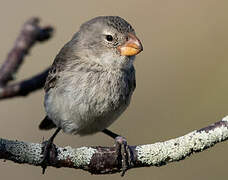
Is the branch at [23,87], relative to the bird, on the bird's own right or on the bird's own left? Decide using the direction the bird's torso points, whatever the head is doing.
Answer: on the bird's own right

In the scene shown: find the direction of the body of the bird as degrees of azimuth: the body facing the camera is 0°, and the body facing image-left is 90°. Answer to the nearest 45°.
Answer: approximately 315°
